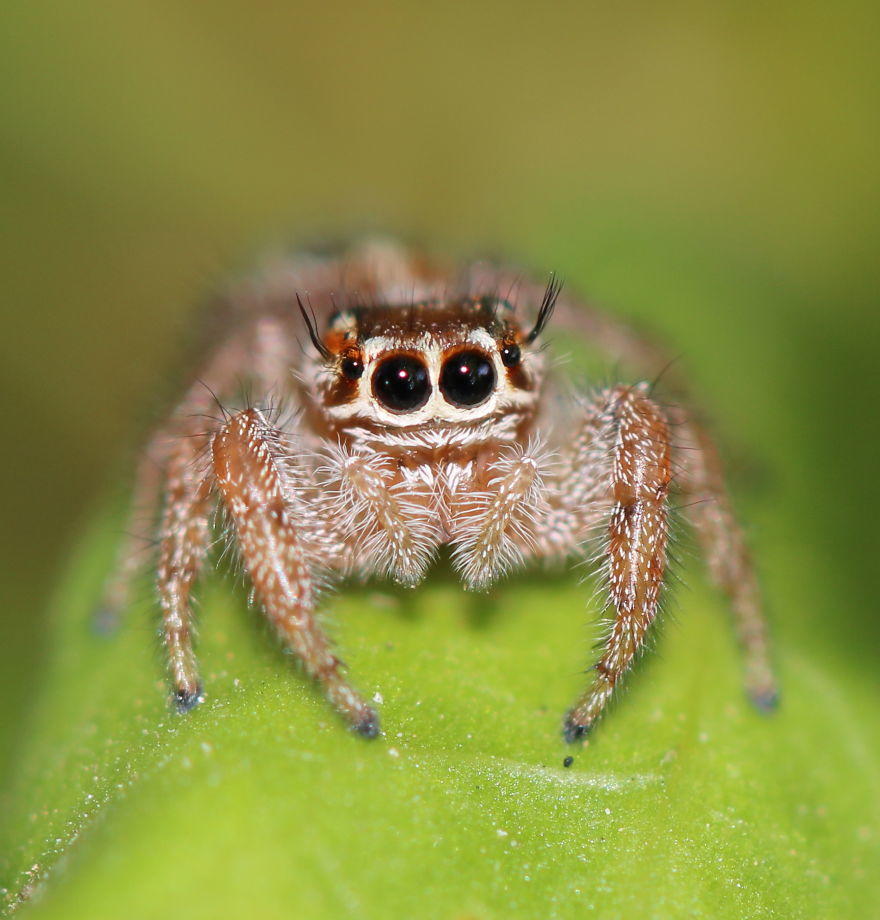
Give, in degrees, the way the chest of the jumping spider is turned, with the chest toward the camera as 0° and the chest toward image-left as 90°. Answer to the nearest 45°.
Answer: approximately 0°
